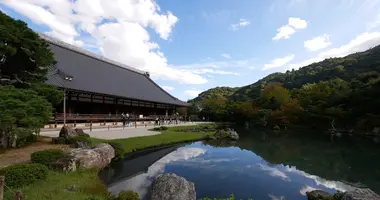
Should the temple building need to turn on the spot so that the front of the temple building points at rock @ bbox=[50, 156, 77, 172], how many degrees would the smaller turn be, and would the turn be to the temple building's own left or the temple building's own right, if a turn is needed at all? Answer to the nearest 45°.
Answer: approximately 45° to the temple building's own right

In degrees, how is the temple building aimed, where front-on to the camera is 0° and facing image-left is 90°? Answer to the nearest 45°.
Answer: approximately 315°

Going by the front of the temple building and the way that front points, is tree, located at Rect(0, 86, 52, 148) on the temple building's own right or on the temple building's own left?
on the temple building's own right

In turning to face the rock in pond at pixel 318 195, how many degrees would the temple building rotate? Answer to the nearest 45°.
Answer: approximately 45° to its right

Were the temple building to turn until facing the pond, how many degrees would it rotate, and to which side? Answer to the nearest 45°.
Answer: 0° — it already faces it
